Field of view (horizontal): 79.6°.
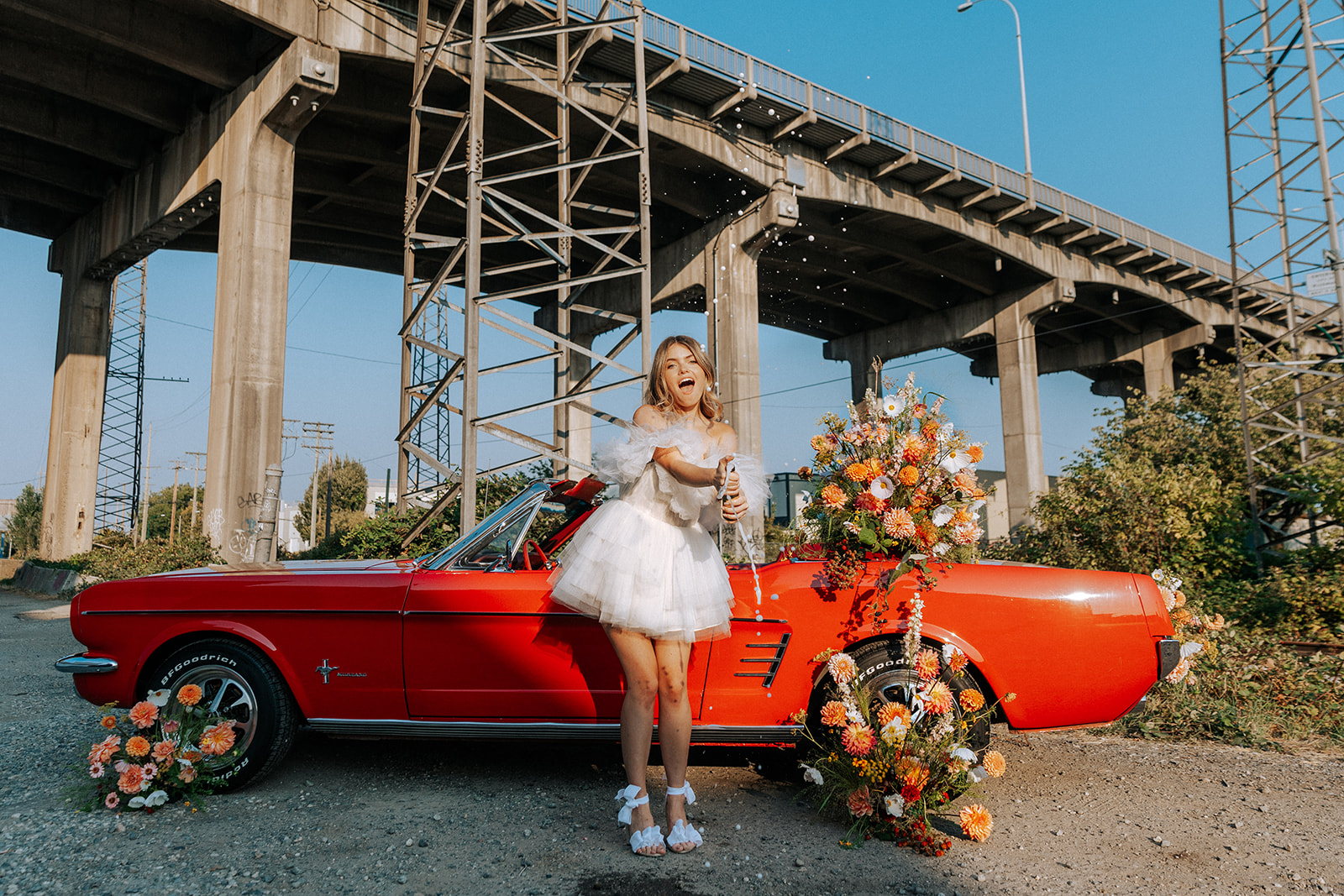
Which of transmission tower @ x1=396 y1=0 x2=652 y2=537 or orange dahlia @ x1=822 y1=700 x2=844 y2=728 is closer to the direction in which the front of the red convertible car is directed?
the transmission tower

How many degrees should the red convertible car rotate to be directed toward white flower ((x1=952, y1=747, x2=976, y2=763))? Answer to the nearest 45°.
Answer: approximately 180°

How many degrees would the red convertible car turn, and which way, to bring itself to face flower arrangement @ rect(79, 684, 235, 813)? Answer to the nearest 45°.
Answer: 0° — it already faces it

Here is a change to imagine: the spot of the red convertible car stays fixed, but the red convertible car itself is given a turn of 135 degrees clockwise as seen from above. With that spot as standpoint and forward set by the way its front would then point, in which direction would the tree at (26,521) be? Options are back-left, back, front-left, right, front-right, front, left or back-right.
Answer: left

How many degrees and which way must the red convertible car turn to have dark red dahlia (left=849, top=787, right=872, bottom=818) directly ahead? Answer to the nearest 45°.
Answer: approximately 180°

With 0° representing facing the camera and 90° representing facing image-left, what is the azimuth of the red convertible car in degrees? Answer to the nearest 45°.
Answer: approximately 90°

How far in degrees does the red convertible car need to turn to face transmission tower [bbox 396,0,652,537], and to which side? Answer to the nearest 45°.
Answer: approximately 90° to its right

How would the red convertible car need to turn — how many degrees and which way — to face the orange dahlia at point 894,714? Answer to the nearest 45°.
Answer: approximately 180°

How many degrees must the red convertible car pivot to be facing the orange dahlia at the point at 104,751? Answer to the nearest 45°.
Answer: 0° — it already faces it

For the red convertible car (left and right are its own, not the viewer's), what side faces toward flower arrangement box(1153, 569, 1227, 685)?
back

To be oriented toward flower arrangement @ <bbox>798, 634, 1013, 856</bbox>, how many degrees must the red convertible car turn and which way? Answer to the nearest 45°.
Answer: approximately 180°
